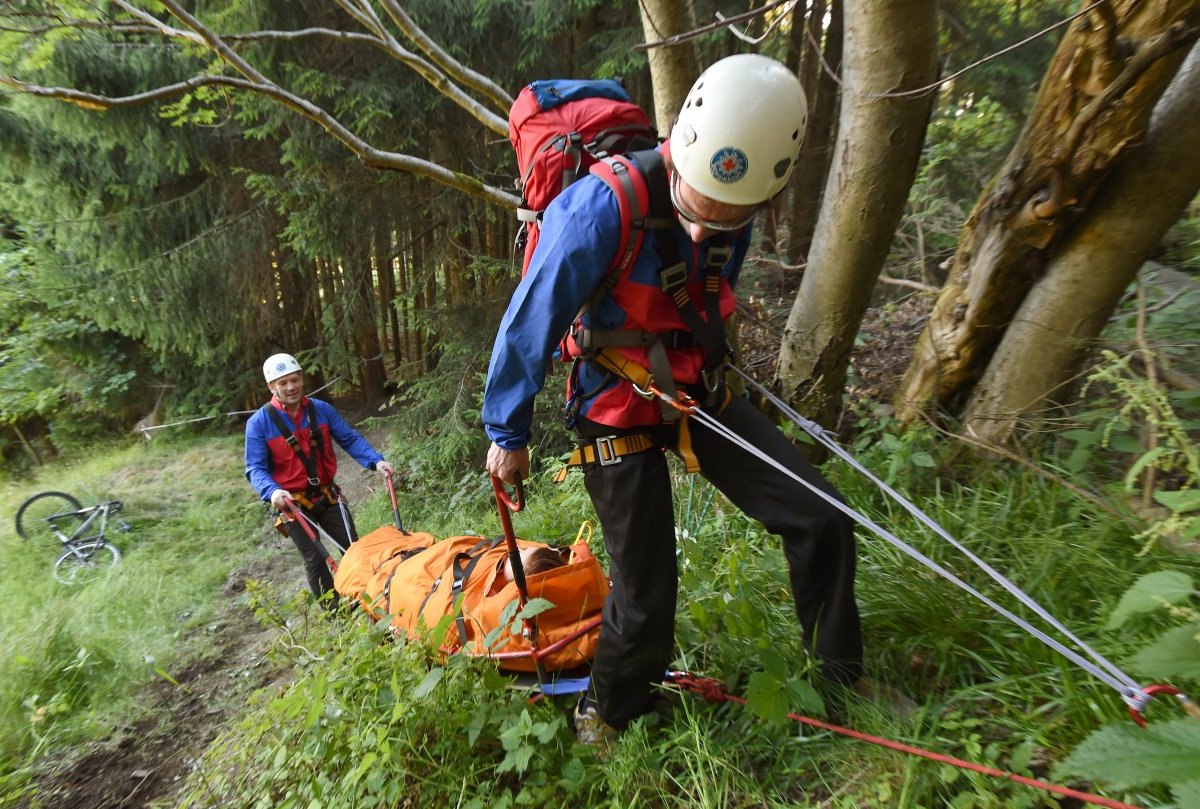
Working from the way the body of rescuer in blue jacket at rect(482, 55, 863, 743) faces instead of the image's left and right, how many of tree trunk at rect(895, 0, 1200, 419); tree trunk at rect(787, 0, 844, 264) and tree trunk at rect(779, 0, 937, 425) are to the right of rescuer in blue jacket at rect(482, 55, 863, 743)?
0

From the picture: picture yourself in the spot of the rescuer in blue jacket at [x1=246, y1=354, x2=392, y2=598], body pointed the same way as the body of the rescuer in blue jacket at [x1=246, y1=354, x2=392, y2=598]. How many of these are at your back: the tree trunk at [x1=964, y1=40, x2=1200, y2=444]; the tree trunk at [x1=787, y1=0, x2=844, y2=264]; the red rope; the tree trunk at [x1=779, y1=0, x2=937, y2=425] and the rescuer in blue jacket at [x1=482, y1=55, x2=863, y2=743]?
0

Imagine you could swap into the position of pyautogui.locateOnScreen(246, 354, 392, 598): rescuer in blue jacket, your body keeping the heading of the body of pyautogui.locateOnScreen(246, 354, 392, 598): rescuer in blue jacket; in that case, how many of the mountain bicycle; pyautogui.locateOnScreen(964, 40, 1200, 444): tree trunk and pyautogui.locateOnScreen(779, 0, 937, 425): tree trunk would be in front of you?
2

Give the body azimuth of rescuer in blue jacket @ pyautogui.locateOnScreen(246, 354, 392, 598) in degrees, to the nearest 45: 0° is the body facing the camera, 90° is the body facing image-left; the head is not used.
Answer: approximately 315°

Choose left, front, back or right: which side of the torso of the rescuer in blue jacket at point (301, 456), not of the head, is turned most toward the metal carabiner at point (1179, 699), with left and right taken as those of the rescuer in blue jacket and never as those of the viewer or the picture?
front

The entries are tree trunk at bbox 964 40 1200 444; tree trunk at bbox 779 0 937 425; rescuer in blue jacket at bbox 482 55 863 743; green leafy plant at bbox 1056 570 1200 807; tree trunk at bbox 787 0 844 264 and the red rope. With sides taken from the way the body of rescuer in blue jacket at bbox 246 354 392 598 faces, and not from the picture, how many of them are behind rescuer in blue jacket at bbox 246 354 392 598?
0

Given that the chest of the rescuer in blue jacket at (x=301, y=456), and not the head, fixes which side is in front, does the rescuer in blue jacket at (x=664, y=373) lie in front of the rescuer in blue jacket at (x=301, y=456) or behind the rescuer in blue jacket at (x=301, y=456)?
in front

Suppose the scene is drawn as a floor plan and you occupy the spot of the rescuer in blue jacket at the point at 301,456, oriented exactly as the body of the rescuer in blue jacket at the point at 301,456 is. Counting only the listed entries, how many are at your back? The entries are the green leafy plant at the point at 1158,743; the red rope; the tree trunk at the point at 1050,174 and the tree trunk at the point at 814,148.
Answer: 0

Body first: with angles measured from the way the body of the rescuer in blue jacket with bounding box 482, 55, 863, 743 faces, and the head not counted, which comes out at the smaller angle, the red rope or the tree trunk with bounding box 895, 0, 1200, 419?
the red rope
